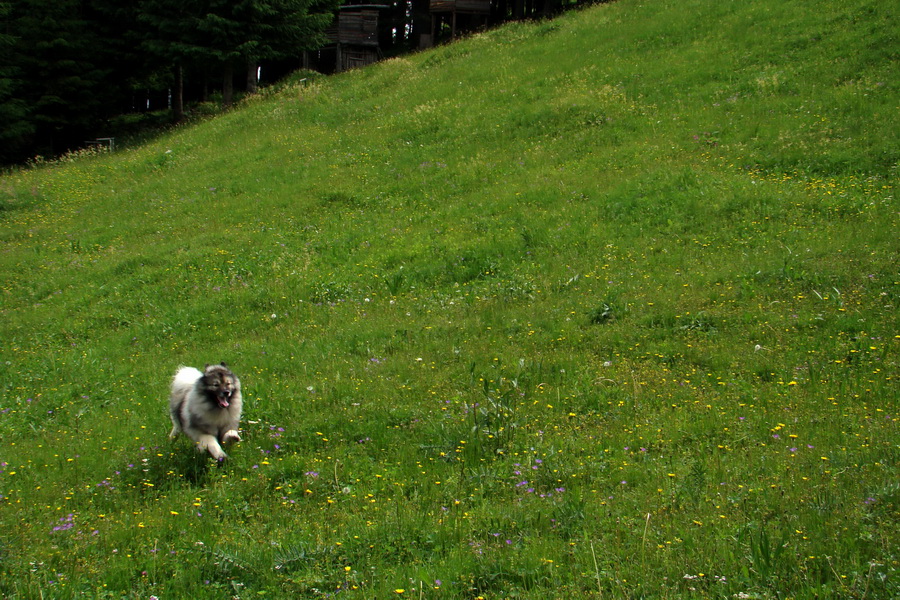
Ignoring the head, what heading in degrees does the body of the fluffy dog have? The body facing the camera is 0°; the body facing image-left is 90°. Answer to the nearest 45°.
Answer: approximately 315°
